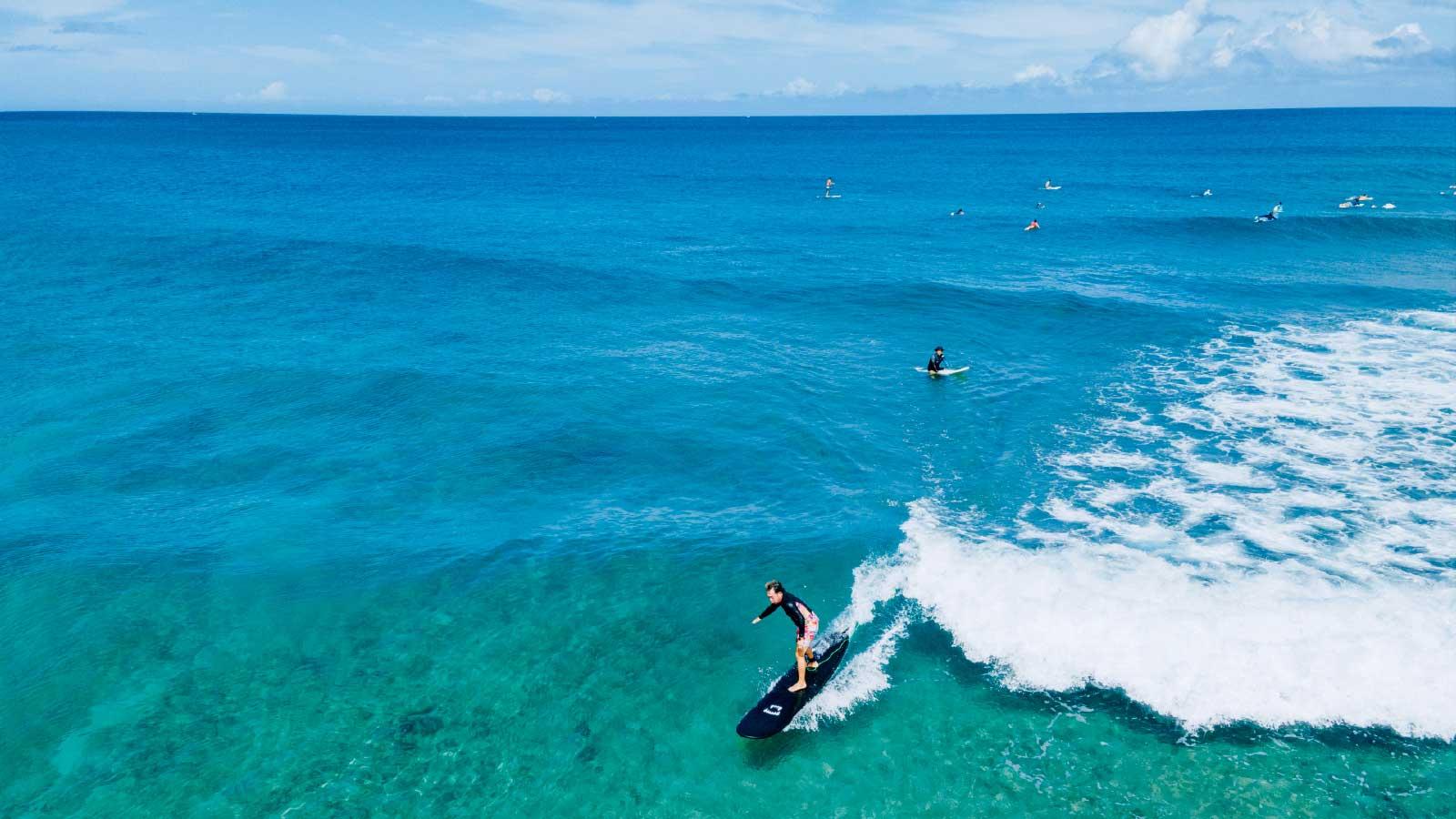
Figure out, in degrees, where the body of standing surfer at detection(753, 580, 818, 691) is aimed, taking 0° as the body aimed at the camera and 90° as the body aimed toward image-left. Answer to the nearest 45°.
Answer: approximately 90°
